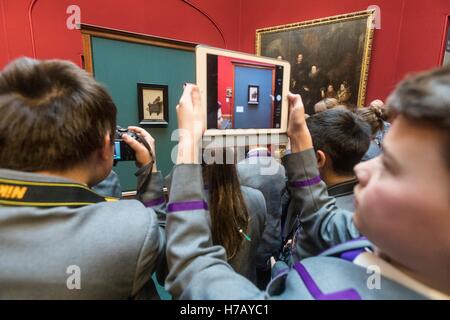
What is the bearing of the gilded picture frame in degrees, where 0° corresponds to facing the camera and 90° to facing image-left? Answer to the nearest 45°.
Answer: approximately 45°

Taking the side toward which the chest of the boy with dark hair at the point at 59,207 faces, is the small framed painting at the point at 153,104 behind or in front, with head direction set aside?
in front

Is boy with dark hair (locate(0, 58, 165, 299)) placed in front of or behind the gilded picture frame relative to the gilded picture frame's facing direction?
in front

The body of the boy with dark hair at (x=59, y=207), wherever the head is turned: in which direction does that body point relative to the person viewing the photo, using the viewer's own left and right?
facing away from the viewer and to the right of the viewer

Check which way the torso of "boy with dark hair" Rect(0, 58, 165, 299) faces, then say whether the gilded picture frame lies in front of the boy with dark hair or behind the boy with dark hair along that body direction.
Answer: in front

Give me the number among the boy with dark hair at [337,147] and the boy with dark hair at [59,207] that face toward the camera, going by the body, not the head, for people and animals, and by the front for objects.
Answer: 0

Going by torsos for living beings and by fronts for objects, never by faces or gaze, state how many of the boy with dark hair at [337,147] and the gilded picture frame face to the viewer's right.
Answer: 0

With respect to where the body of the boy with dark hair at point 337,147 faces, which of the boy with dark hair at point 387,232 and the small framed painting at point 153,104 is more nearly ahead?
the small framed painting
